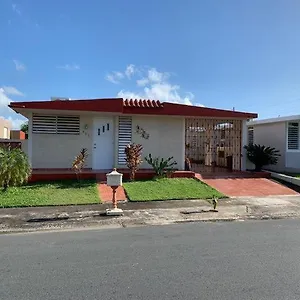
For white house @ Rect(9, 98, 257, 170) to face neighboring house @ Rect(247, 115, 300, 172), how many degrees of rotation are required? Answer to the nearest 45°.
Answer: approximately 90° to its left

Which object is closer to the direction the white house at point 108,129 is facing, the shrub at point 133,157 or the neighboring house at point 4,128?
the shrub

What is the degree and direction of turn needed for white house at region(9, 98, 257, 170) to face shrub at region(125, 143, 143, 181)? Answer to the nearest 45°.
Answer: approximately 45° to its left

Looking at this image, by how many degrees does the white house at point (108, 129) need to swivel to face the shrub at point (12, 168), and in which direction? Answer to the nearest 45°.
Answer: approximately 45° to its right

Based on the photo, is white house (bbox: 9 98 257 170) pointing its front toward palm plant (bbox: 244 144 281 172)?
no

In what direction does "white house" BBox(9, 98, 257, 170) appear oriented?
toward the camera

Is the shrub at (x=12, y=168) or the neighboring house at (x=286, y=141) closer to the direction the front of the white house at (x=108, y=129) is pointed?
the shrub

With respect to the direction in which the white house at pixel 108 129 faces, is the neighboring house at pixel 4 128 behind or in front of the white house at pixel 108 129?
behind

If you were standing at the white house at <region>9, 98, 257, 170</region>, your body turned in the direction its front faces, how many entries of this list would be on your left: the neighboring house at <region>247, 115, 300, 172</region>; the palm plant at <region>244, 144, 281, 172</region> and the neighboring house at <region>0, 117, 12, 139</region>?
2

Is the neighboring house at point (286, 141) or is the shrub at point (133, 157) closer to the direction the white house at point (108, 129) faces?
the shrub
